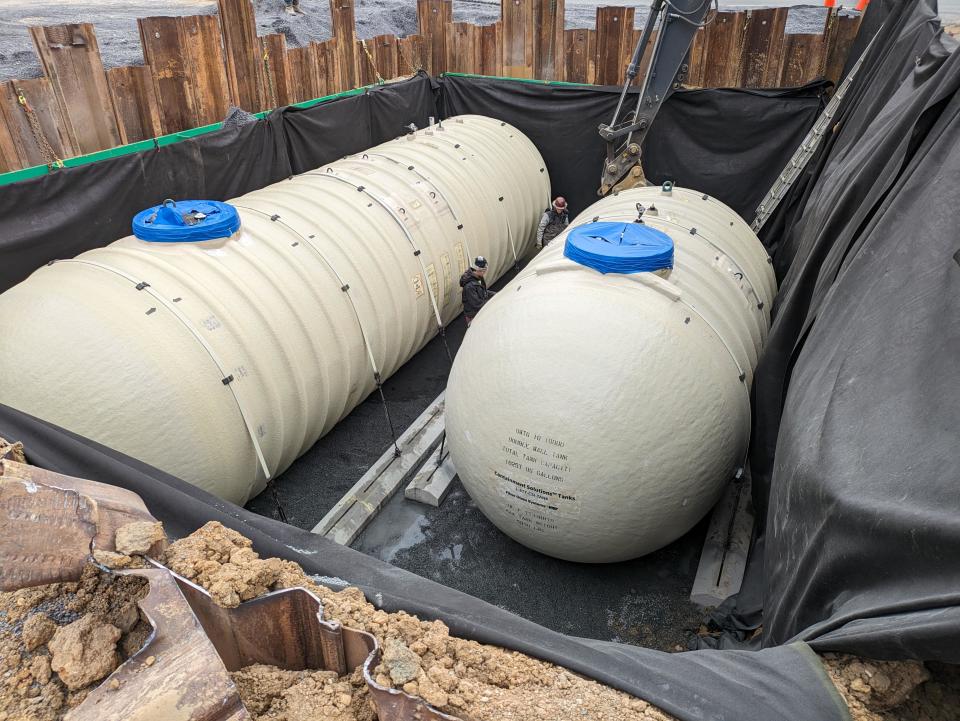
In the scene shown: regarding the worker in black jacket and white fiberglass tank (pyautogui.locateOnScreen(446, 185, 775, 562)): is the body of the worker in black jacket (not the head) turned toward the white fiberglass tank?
yes

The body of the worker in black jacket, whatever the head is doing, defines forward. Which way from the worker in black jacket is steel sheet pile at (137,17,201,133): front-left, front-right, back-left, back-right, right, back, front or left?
back

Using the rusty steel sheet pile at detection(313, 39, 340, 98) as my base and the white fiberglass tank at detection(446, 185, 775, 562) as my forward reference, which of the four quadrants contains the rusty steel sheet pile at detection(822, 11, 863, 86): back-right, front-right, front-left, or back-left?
front-left

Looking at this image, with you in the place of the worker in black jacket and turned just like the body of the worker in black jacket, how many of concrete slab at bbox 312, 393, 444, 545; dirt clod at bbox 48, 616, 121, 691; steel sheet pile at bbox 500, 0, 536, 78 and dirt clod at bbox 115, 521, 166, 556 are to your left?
1

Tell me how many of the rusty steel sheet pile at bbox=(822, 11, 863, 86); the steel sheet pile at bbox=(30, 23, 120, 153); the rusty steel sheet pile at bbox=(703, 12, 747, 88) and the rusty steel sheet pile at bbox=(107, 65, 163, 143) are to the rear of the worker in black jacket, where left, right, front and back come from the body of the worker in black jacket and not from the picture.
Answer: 2

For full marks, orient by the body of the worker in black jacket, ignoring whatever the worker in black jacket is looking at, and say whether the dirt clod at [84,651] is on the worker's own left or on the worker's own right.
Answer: on the worker's own right

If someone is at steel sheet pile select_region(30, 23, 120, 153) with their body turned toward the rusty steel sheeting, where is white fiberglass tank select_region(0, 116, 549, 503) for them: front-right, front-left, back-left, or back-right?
front-left

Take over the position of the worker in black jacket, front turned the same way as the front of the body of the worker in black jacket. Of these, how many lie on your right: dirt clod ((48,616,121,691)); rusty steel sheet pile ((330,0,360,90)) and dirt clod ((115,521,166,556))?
2

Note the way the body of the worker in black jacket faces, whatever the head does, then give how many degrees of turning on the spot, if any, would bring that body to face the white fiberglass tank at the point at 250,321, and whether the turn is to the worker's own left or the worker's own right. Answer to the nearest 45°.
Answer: approximately 135° to the worker's own right
